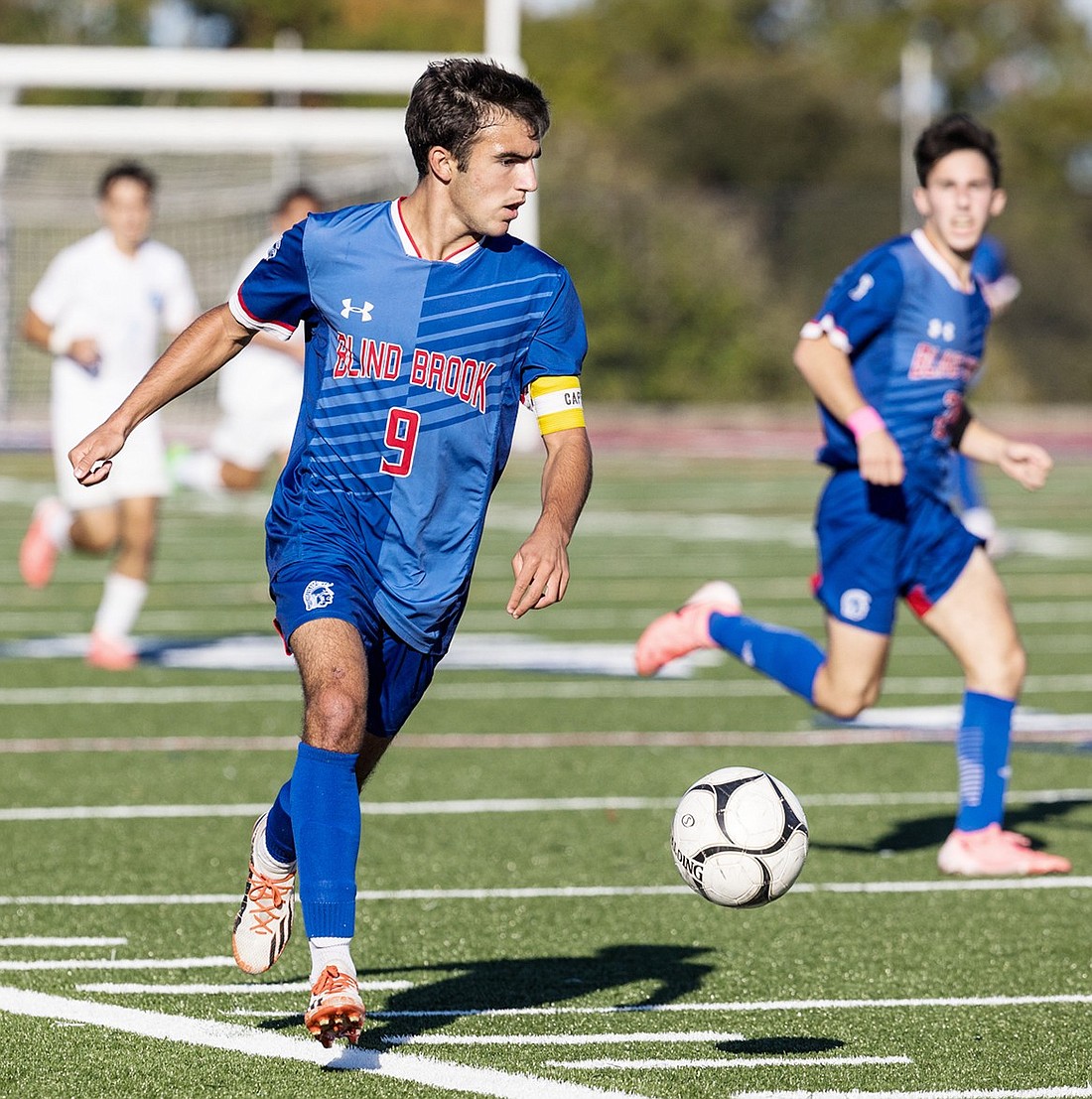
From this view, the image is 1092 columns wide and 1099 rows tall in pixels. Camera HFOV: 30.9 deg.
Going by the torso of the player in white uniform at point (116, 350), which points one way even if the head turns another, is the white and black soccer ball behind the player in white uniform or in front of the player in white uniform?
in front

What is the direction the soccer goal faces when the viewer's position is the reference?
facing the viewer

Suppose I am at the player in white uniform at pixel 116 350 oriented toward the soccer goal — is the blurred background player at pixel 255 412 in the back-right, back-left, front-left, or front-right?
front-right

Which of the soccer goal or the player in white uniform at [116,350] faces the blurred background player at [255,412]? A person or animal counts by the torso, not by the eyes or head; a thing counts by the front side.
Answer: the soccer goal

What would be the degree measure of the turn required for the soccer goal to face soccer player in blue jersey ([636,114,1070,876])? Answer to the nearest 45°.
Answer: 0° — it already faces them

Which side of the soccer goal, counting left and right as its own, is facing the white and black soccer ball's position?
front

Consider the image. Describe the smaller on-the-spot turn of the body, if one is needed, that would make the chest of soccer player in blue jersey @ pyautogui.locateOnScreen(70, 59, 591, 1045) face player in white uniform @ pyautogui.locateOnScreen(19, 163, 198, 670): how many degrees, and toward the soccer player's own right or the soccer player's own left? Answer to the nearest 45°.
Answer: approximately 180°

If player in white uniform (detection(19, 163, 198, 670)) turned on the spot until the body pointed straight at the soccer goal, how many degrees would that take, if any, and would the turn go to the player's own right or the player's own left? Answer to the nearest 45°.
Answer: approximately 135° to the player's own left

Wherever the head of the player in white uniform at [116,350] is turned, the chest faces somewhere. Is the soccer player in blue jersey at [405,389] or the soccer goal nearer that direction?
the soccer player in blue jersey

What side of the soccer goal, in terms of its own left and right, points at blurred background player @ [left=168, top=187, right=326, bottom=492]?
front

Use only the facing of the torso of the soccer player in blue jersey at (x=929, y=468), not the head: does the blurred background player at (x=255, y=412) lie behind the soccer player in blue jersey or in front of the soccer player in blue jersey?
behind

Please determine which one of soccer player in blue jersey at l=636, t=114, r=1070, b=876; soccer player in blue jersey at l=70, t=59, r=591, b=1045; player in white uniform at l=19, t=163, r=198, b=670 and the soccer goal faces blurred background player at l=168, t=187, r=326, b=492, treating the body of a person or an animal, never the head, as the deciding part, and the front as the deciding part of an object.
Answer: the soccer goal

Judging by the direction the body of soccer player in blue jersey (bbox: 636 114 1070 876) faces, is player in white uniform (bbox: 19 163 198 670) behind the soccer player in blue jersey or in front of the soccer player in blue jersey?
behind
